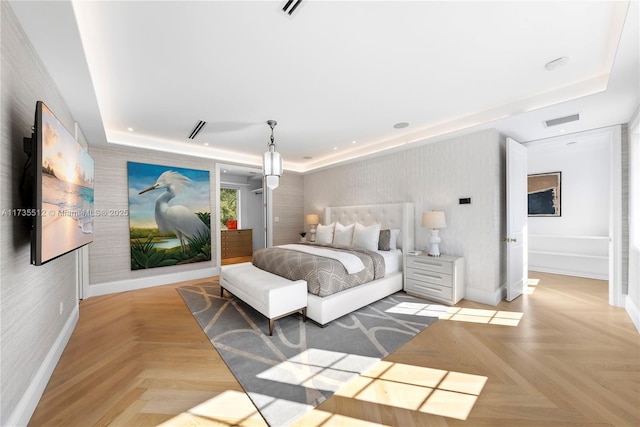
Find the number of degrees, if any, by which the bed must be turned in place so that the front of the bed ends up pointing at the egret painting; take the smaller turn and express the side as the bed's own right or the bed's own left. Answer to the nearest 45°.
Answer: approximately 45° to the bed's own right

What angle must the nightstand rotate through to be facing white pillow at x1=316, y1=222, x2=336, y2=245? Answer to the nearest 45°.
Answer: approximately 45° to its right

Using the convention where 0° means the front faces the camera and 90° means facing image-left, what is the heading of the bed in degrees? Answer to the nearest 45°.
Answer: approximately 45°

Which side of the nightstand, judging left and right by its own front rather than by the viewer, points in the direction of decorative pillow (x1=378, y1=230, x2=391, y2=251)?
right

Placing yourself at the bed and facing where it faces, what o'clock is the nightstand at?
The nightstand is roughly at 8 o'clock from the bed.

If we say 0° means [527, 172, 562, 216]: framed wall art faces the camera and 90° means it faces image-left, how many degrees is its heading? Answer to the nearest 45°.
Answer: approximately 45°

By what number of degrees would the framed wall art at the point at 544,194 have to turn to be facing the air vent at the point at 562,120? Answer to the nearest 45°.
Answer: approximately 45° to its left
